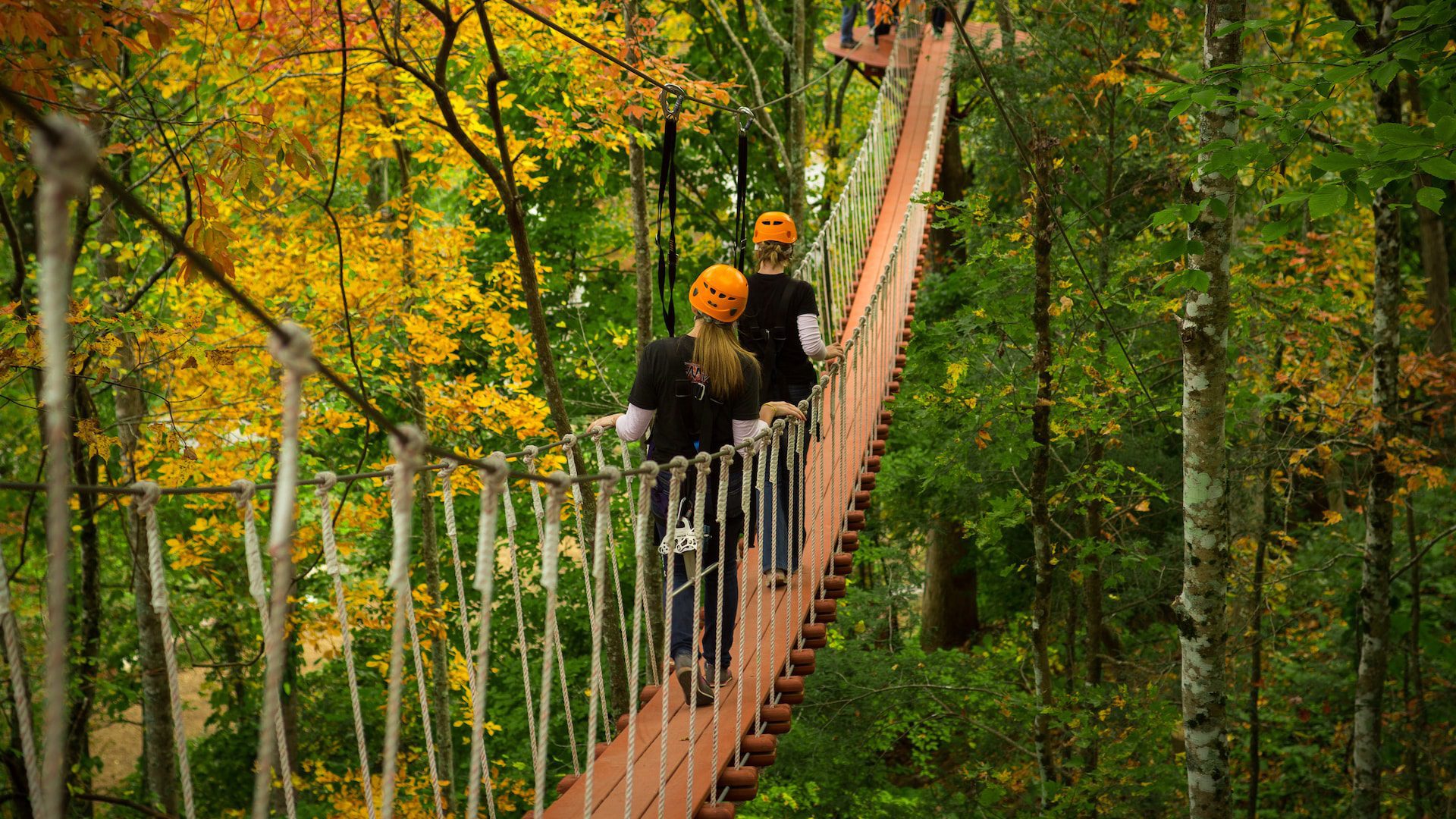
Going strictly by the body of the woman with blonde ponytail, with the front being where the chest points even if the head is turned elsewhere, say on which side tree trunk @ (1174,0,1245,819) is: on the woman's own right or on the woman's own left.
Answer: on the woman's own right

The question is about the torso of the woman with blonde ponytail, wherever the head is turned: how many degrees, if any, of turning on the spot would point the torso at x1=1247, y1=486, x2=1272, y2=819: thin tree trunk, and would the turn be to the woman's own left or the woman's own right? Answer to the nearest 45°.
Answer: approximately 45° to the woman's own right

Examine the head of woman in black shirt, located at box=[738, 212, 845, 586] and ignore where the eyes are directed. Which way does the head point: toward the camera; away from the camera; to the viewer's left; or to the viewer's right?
away from the camera

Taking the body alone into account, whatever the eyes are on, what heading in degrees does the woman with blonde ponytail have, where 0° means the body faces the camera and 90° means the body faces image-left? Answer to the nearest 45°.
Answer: approximately 180°

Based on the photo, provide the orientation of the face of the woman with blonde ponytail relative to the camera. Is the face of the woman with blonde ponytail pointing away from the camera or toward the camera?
away from the camera

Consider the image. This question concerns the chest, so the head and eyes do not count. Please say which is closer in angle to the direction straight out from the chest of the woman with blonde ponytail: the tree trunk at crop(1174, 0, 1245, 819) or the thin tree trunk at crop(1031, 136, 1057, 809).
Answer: the thin tree trunk

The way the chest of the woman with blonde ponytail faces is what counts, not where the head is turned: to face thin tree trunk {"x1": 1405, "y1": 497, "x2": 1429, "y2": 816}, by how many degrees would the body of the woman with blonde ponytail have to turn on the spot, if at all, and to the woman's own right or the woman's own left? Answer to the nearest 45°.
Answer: approximately 45° to the woman's own right
